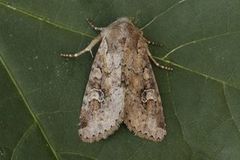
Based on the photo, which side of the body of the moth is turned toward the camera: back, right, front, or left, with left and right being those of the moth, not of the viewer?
back
